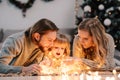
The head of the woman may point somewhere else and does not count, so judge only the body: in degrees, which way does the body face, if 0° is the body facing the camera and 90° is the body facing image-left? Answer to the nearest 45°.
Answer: approximately 45°

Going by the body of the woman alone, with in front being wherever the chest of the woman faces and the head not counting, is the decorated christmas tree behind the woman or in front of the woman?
behind

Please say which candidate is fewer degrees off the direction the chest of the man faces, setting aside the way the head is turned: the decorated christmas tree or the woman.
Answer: the woman

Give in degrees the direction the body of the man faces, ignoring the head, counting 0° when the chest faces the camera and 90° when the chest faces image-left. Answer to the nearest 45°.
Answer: approximately 315°

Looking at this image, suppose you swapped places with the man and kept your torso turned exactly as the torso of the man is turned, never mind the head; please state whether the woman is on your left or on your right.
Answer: on your left

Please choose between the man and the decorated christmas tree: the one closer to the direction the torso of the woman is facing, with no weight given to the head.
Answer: the man

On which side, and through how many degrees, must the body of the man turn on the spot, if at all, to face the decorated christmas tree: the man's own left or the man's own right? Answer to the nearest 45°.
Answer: approximately 90° to the man's own left
